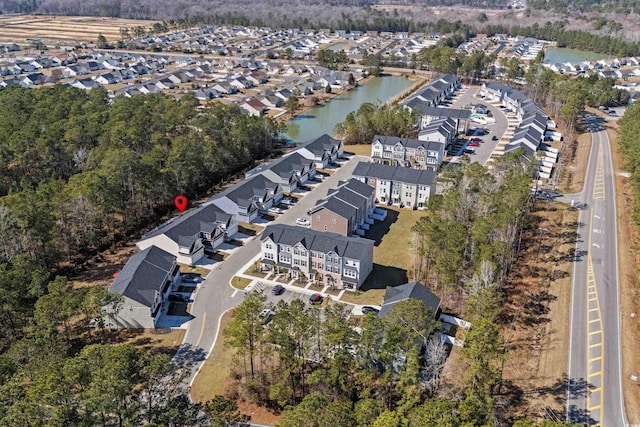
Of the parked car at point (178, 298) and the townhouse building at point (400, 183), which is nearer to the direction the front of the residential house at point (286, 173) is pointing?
the townhouse building

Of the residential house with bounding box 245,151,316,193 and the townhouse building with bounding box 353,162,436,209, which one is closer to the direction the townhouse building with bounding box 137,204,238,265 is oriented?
the townhouse building
